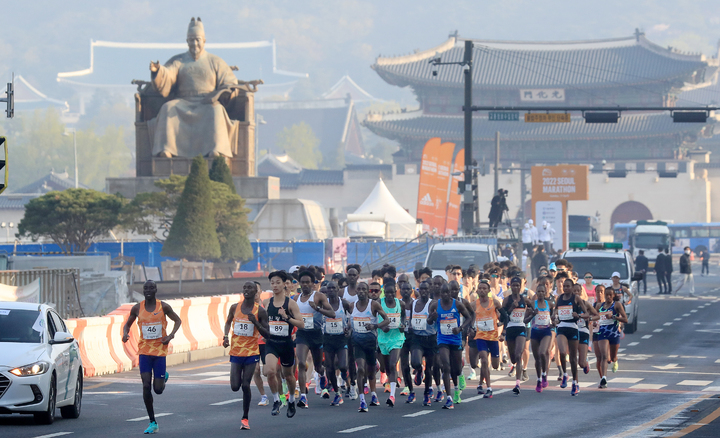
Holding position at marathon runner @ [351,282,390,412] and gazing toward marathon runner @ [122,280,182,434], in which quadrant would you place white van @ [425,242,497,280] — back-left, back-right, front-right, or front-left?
back-right

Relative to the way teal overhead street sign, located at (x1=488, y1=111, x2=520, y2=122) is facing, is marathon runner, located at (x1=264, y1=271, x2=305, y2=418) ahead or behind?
ahead

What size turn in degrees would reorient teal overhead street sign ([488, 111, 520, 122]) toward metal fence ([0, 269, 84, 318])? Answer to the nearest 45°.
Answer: approximately 45° to its right

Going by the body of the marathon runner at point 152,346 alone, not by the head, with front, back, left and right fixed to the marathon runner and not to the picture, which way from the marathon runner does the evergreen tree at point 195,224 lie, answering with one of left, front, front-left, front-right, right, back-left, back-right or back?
back

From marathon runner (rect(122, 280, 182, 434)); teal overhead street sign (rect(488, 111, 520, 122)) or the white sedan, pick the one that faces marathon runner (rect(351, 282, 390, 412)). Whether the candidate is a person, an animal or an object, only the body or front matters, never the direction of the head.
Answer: the teal overhead street sign

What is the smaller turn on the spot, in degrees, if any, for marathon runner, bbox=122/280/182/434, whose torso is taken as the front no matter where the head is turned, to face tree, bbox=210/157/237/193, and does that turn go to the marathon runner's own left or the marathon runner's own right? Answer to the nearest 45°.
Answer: approximately 180°

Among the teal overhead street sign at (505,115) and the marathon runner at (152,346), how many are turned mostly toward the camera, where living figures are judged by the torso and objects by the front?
2

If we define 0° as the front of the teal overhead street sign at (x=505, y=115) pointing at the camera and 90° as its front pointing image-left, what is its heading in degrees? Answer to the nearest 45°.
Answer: approximately 0°

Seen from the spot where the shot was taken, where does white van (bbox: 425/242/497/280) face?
facing the viewer

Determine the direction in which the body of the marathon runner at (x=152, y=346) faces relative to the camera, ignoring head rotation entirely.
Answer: toward the camera

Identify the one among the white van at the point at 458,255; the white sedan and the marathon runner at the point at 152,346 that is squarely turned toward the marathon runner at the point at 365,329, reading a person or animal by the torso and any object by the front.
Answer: the white van
